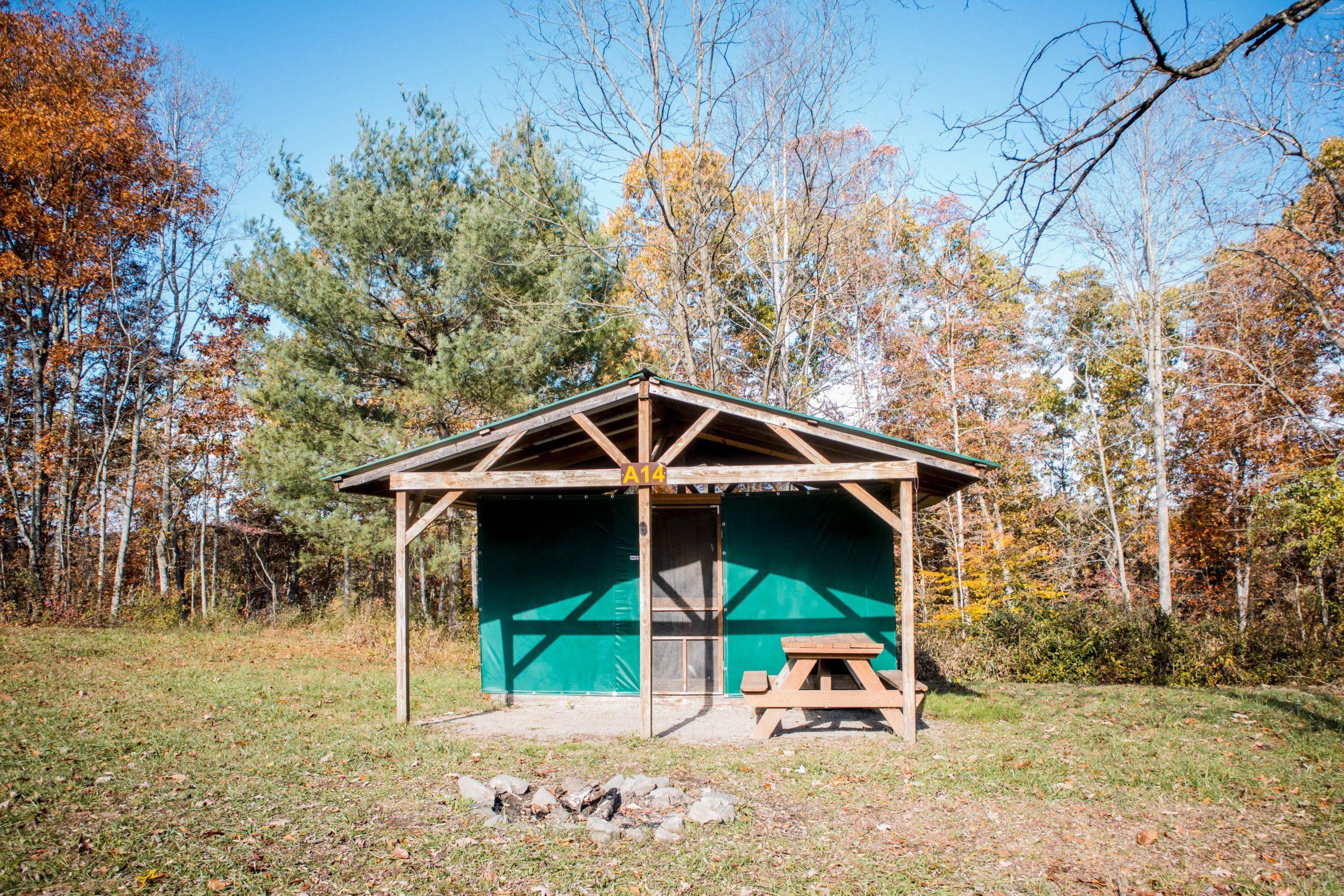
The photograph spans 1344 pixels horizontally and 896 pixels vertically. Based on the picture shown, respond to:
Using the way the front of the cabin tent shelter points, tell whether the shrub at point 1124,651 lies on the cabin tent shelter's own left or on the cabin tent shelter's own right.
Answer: on the cabin tent shelter's own left

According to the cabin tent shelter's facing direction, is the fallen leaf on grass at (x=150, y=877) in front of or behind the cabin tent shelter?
in front

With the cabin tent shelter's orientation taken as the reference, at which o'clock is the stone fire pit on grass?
The stone fire pit on grass is roughly at 12 o'clock from the cabin tent shelter.

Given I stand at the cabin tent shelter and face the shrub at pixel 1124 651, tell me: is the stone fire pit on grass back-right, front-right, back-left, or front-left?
back-right

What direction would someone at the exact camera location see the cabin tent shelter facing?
facing the viewer
